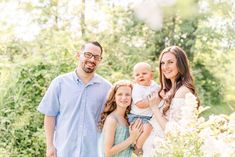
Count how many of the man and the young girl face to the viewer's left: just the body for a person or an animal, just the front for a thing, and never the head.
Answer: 0

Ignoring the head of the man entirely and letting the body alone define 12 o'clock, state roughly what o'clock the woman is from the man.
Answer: The woman is roughly at 10 o'clock from the man.

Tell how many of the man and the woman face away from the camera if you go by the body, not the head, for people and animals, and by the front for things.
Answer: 0

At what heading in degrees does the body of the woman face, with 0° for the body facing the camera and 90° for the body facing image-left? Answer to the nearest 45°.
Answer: approximately 45°

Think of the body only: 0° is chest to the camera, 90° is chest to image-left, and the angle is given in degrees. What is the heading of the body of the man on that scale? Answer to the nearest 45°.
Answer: approximately 0°

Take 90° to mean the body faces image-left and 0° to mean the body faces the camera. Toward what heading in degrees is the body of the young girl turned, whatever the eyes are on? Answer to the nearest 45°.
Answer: approximately 315°

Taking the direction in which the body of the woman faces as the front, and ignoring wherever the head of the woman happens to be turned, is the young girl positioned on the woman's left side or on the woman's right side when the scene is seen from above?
on the woman's right side

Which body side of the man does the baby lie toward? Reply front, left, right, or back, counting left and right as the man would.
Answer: left
